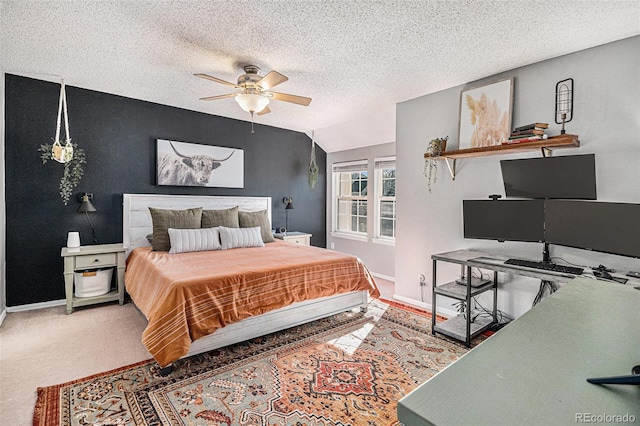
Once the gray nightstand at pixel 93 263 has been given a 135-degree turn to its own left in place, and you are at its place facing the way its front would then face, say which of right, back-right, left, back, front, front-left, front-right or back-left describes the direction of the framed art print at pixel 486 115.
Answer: right

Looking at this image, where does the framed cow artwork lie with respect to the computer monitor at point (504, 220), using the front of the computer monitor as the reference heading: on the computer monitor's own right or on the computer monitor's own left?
on the computer monitor's own right

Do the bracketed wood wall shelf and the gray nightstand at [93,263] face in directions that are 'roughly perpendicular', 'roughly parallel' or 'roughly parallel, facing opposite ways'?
roughly perpendicular

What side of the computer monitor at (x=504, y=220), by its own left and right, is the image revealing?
front

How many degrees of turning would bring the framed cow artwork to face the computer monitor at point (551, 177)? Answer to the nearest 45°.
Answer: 0° — it already faces it

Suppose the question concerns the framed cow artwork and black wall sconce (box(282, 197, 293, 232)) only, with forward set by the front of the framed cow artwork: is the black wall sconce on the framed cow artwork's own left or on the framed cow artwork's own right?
on the framed cow artwork's own left

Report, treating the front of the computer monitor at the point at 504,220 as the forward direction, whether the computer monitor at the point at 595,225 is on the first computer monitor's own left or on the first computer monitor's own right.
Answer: on the first computer monitor's own left

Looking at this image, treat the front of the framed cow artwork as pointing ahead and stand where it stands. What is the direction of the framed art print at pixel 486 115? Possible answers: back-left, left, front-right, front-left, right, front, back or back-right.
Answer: front

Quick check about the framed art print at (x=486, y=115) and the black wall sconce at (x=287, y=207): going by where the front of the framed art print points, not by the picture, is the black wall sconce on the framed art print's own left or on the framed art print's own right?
on the framed art print's own right

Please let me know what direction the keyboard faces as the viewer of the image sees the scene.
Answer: facing the viewer and to the left of the viewer

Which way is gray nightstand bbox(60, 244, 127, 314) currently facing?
toward the camera

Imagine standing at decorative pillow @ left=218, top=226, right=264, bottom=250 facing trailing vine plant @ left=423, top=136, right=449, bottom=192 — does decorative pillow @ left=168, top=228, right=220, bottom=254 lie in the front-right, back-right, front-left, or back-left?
back-right

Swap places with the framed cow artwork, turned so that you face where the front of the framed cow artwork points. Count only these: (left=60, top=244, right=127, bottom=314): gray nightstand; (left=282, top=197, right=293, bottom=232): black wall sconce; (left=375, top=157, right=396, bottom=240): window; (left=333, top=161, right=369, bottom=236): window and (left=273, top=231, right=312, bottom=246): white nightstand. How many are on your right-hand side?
1

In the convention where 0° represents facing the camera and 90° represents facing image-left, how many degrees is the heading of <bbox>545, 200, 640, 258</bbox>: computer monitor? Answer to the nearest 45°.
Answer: approximately 45°

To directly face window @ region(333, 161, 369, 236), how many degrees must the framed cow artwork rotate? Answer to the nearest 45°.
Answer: approximately 45° to its left
